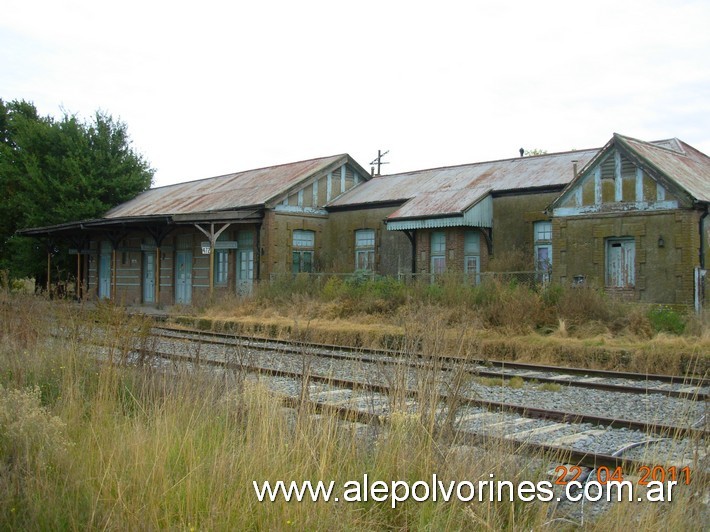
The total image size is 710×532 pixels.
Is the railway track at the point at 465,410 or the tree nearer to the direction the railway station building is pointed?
the railway track

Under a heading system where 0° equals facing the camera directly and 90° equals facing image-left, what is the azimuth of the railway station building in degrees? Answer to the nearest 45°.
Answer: approximately 45°

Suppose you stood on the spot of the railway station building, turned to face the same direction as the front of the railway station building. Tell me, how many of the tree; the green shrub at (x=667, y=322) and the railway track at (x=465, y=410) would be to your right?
1

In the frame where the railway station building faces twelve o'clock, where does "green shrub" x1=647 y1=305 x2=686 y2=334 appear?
The green shrub is roughly at 10 o'clock from the railway station building.

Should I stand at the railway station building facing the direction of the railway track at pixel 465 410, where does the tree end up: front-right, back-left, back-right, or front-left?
back-right

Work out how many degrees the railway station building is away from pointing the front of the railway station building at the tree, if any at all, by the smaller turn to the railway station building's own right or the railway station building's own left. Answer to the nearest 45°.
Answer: approximately 90° to the railway station building's own right
